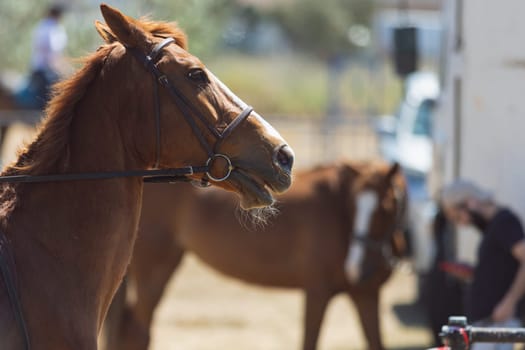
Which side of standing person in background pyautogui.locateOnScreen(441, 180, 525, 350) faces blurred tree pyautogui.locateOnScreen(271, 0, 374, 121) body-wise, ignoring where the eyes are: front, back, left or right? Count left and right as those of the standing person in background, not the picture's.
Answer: right

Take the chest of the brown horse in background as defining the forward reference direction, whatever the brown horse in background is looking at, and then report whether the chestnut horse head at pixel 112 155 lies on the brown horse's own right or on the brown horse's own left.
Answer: on the brown horse's own right

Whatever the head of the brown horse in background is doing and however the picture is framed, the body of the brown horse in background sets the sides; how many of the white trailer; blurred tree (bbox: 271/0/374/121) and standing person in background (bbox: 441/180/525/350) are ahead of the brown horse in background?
2

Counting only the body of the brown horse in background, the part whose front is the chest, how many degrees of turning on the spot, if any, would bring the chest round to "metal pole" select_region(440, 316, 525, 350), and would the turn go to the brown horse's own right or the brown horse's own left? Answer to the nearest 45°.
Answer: approximately 45° to the brown horse's own right

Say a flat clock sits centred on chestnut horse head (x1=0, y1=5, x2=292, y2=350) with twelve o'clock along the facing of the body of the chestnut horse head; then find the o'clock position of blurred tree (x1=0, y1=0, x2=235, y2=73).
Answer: The blurred tree is roughly at 9 o'clock from the chestnut horse head.

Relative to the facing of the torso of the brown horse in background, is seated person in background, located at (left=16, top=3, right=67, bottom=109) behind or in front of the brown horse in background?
behind

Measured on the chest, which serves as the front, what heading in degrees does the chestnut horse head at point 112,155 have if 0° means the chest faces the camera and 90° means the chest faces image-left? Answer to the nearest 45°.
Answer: approximately 270°

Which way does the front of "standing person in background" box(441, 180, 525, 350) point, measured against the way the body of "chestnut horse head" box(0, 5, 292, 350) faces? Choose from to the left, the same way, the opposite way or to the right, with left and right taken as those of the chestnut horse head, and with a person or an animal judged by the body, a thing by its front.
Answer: the opposite way

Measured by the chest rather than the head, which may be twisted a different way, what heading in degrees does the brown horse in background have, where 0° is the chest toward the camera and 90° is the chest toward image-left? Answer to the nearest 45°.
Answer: approximately 315°

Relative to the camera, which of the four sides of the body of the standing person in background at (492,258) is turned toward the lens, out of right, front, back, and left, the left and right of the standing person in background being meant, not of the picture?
left

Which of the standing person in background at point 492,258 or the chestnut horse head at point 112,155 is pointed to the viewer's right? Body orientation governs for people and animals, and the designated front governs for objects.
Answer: the chestnut horse head

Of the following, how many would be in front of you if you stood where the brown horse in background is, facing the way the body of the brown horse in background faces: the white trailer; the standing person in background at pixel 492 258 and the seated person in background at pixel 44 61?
2

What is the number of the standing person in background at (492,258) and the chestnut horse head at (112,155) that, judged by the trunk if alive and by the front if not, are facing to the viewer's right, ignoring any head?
1

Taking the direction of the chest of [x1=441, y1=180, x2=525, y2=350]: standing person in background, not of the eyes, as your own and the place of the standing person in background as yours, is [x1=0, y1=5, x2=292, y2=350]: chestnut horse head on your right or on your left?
on your left
